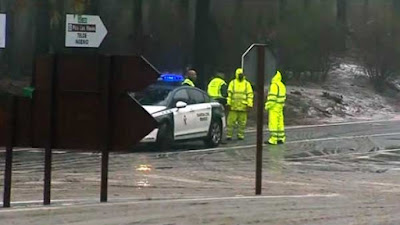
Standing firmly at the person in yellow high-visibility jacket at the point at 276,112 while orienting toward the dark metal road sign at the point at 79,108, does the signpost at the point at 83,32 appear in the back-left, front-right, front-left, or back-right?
front-right

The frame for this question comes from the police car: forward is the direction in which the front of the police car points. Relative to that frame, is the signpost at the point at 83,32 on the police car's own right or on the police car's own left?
on the police car's own right

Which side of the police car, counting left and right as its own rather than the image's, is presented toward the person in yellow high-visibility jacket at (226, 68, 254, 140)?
back

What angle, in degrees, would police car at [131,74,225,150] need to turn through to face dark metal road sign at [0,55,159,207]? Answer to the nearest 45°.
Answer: approximately 45° to its left

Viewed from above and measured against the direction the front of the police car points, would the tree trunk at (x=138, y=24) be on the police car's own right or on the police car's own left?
on the police car's own right

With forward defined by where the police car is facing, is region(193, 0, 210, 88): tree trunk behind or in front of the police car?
behind

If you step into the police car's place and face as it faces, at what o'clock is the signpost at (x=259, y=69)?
The signpost is roughly at 10 o'clock from the police car.
